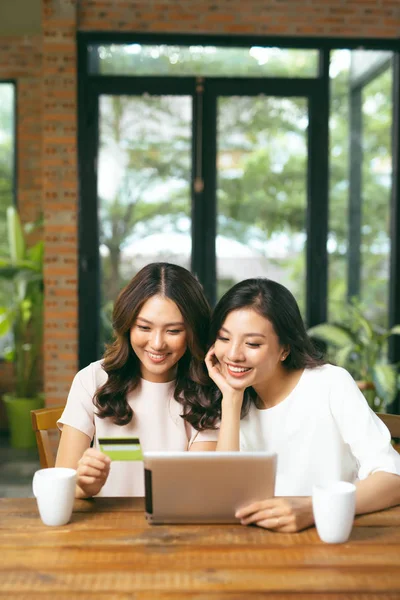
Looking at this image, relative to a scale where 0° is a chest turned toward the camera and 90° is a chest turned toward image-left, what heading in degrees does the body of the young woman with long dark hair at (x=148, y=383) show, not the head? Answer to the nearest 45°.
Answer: approximately 0°

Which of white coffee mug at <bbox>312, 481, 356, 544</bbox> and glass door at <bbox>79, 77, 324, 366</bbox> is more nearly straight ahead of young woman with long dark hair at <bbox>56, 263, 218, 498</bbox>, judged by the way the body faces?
the white coffee mug

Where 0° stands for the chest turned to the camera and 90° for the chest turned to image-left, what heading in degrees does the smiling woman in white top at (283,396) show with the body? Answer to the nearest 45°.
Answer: approximately 45°

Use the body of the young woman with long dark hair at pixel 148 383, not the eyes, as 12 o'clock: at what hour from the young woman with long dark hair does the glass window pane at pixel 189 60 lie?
The glass window pane is roughly at 6 o'clock from the young woman with long dark hair.
